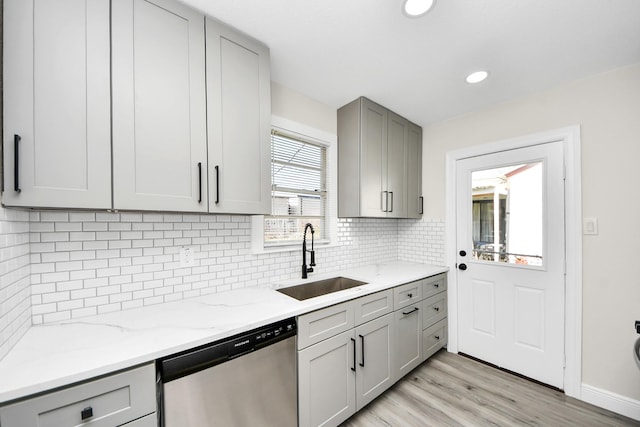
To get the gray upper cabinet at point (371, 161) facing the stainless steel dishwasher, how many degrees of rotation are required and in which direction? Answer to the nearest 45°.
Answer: approximately 90° to its right

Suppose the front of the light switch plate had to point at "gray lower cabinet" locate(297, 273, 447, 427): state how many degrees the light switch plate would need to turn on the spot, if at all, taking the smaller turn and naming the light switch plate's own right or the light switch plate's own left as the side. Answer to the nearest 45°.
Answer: approximately 45° to the light switch plate's own right

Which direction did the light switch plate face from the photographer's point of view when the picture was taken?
facing the viewer

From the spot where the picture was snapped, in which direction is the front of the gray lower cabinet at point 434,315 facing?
facing the viewer and to the right of the viewer

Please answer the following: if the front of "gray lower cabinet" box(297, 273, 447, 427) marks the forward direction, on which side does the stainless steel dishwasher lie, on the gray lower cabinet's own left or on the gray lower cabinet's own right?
on the gray lower cabinet's own right

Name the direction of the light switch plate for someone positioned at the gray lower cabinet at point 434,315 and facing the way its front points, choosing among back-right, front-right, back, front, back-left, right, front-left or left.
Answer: front-left

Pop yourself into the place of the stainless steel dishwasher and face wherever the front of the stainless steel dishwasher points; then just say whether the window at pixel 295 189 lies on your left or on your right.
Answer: on your left

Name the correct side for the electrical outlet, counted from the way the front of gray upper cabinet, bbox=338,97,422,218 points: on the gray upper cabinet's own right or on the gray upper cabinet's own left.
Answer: on the gray upper cabinet's own right

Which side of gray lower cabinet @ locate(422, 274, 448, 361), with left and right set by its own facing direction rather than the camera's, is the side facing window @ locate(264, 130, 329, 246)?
right

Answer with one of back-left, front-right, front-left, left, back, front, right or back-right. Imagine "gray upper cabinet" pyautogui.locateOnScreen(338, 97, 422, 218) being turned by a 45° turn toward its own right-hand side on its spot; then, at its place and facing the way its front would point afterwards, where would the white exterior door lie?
left

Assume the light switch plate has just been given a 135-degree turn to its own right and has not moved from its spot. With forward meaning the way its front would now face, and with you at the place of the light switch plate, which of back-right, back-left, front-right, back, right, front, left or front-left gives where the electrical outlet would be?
left
